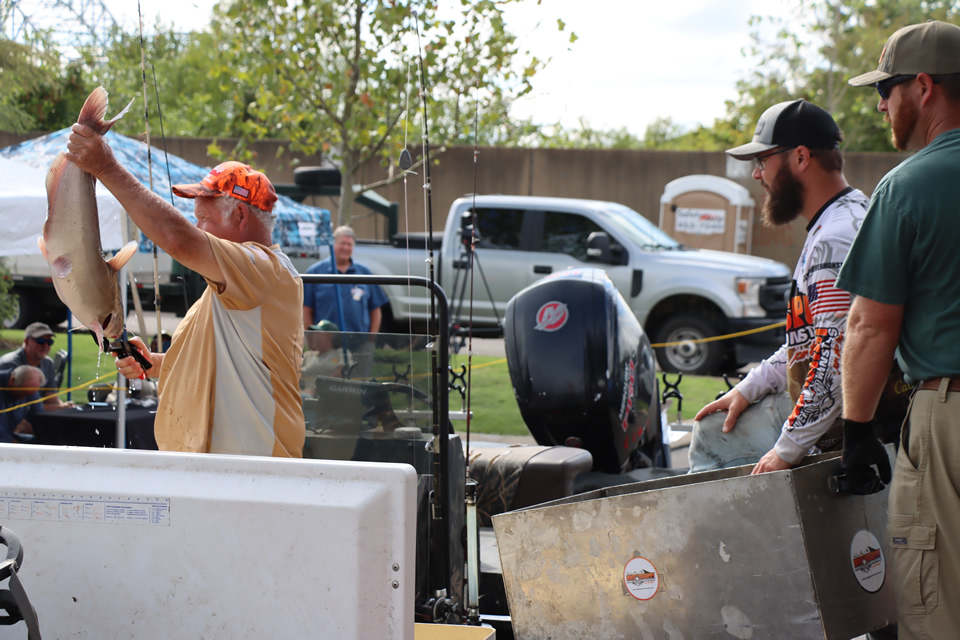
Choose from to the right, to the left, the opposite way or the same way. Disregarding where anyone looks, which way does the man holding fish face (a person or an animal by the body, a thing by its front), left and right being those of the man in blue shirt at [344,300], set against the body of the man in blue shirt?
to the right

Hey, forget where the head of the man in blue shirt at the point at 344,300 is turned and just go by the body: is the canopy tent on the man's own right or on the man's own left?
on the man's own right

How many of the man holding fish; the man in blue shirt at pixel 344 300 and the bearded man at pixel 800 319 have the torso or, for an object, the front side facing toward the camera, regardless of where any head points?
1

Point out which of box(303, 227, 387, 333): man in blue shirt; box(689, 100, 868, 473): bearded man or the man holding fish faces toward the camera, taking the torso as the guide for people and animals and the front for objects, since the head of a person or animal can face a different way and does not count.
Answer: the man in blue shirt

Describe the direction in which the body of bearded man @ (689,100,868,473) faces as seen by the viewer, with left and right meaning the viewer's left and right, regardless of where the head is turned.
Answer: facing to the left of the viewer

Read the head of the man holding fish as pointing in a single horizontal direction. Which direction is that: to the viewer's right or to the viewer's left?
to the viewer's left

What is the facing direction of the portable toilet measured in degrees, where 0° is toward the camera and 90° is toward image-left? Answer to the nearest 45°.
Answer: approximately 0°

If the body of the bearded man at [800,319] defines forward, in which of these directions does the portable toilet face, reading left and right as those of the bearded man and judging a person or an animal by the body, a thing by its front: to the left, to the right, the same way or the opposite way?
to the left

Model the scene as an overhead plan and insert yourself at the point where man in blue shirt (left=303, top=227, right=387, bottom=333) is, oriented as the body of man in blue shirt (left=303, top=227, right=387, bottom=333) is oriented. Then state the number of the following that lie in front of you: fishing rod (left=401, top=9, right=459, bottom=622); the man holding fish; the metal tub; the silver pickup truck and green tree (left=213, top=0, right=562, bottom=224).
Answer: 3

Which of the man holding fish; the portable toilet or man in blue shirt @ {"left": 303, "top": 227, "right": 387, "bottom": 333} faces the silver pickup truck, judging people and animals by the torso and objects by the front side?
the portable toilet

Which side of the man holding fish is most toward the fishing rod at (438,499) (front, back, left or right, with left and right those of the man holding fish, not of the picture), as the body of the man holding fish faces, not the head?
back

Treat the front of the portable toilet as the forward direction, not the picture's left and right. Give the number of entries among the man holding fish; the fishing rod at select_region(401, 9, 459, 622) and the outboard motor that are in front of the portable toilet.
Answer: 3

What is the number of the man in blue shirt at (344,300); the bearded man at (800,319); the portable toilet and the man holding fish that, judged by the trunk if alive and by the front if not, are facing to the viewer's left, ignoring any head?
2

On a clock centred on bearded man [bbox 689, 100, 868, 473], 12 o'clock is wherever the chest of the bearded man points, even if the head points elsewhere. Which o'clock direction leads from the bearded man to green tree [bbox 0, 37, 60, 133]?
The green tree is roughly at 1 o'clock from the bearded man.

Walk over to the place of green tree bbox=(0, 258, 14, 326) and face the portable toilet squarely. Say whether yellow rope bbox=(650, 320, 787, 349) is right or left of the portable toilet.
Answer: right

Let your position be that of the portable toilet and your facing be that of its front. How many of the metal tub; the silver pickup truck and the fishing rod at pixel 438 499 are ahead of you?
3

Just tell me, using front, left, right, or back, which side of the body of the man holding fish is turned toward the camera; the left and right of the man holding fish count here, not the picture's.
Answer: left

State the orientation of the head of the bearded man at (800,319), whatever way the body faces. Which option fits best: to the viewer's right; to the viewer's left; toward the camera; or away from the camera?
to the viewer's left

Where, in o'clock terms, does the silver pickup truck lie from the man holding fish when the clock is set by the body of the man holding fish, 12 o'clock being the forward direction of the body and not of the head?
The silver pickup truck is roughly at 4 o'clock from the man holding fish.
